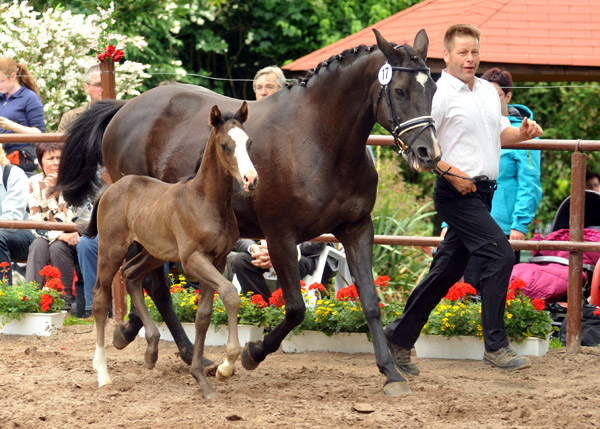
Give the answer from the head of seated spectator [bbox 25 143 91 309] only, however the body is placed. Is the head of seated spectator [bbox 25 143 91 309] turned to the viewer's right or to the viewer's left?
to the viewer's right

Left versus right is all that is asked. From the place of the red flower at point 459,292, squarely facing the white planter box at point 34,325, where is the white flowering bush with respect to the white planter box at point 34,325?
right

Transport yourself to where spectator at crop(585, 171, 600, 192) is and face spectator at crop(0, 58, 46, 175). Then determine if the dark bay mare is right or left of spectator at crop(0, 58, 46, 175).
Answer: left

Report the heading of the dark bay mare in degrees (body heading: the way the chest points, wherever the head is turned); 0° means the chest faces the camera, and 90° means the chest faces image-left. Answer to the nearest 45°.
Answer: approximately 315°

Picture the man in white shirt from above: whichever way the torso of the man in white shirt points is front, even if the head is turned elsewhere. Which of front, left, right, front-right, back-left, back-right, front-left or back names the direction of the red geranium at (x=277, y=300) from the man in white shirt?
back
